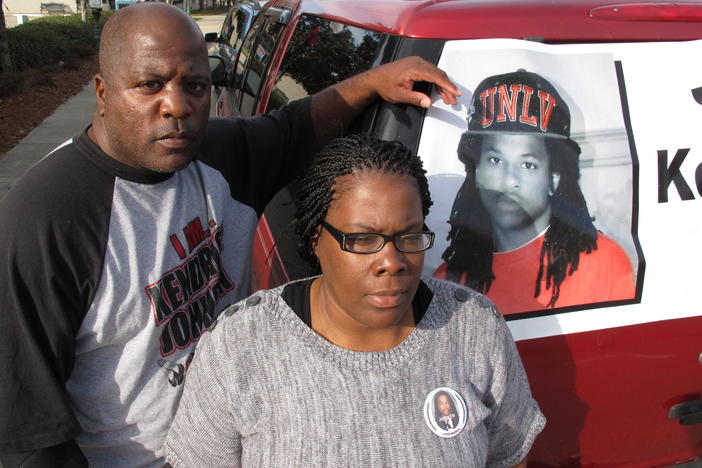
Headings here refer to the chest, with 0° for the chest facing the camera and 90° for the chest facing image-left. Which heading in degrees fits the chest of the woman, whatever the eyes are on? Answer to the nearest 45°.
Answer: approximately 0°

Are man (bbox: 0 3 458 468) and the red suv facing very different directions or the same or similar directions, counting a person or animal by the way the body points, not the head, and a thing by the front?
very different directions

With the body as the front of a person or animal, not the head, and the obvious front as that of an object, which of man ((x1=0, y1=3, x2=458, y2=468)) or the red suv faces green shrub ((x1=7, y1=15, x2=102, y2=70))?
the red suv

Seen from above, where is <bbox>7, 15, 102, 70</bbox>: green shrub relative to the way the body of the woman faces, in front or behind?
behind

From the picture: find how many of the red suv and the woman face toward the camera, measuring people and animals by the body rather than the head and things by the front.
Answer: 1

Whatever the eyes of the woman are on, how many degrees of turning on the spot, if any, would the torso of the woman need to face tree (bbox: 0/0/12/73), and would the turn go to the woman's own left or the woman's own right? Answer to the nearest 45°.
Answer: approximately 135° to the woman's own right

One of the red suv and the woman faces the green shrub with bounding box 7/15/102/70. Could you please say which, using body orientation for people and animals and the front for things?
the red suv

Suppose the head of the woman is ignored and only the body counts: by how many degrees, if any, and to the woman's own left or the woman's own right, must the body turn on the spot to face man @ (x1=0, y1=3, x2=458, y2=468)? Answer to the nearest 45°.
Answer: approximately 90° to the woman's own right

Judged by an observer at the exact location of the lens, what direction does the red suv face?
facing away from the viewer and to the left of the viewer

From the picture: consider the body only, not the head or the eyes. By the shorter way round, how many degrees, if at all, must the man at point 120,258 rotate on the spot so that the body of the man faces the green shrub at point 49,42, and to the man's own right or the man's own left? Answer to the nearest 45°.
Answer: approximately 135° to the man's own left

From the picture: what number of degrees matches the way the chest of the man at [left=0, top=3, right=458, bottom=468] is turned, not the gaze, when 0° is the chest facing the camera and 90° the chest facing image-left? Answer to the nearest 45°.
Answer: approximately 315°
